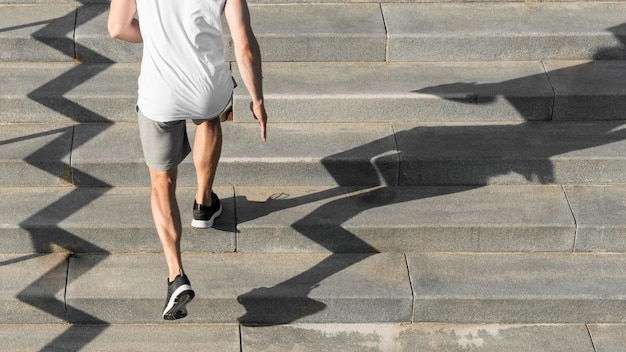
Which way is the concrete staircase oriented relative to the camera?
toward the camera
